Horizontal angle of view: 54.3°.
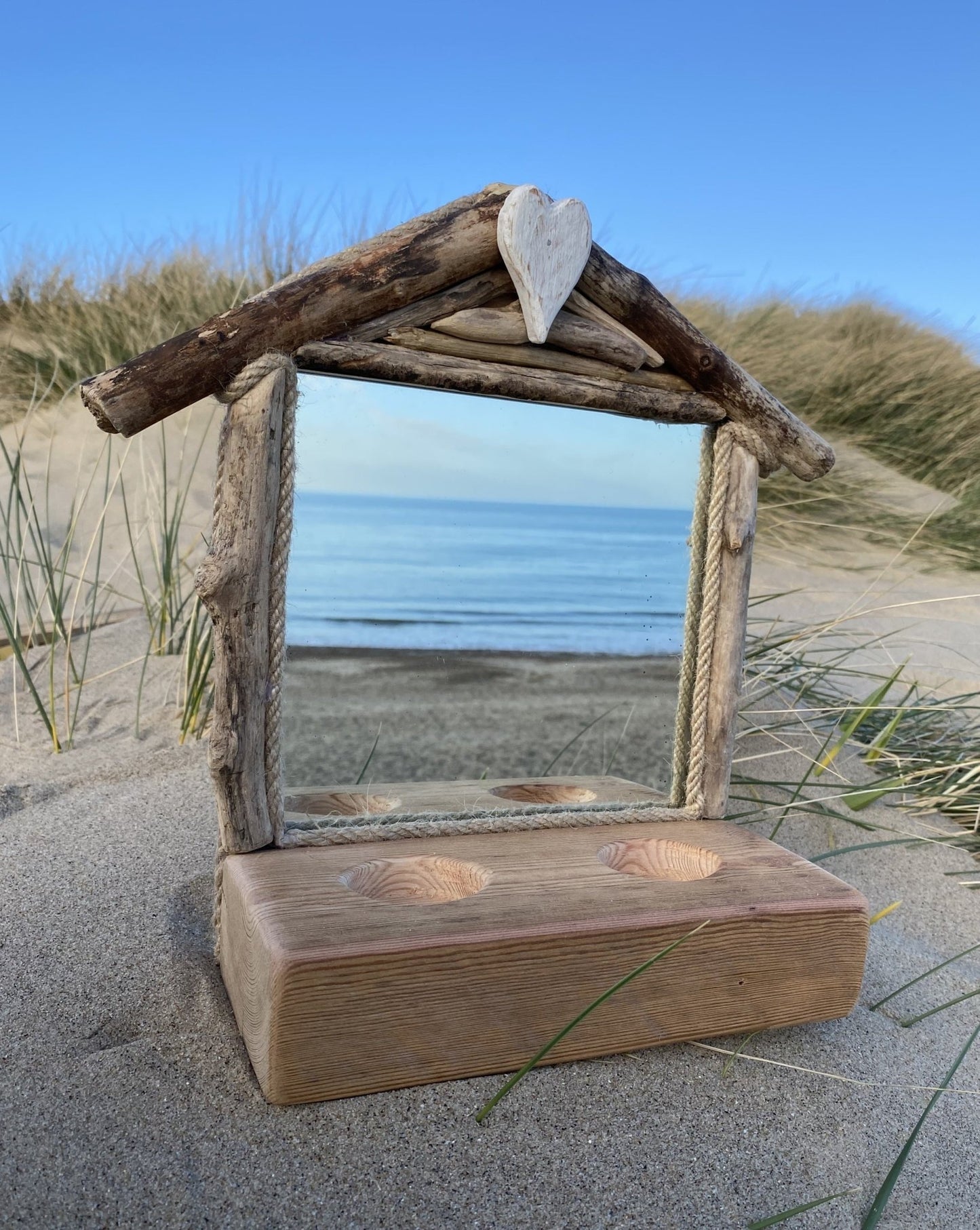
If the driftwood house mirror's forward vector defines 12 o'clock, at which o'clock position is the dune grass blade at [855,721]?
The dune grass blade is roughly at 9 o'clock from the driftwood house mirror.

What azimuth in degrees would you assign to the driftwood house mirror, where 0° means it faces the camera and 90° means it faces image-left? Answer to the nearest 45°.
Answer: approximately 315°

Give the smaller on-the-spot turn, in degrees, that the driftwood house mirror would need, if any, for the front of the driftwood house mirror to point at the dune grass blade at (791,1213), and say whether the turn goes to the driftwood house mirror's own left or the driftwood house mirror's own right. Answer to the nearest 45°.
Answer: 0° — it already faces it
